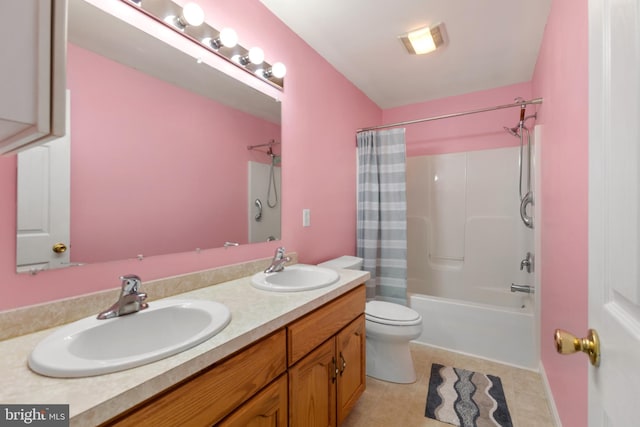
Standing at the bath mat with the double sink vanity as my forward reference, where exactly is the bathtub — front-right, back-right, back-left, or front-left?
back-right

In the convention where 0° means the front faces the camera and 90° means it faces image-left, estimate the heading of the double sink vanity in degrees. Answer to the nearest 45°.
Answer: approximately 315°

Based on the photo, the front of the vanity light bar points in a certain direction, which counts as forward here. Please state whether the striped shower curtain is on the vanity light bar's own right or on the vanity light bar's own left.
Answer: on the vanity light bar's own left

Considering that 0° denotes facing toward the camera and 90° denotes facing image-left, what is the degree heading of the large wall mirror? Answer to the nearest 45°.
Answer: approximately 315°

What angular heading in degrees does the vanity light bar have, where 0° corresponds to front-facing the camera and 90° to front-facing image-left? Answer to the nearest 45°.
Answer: approximately 315°
